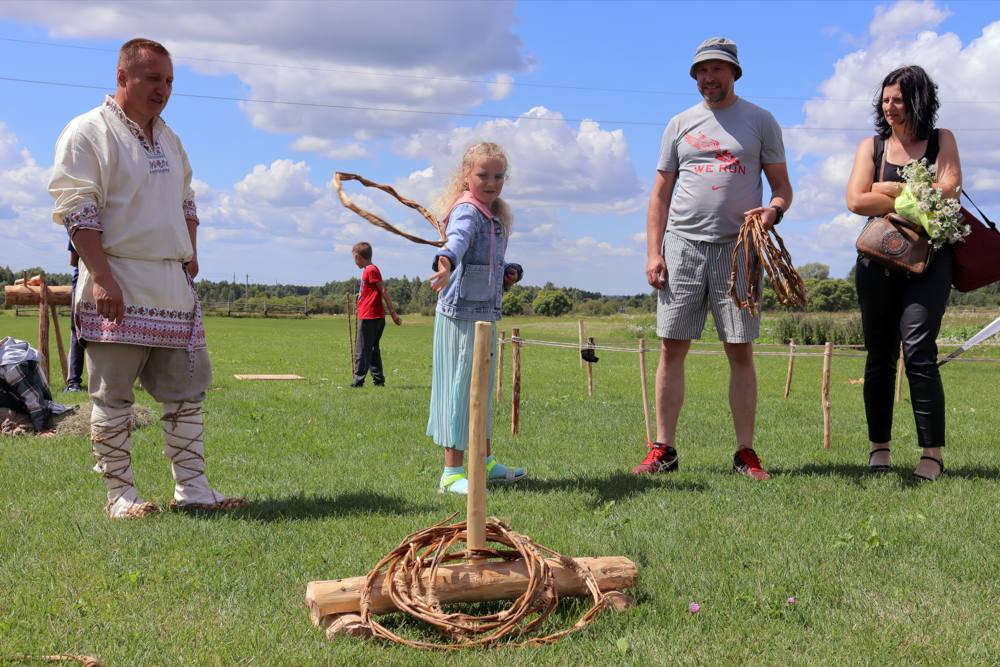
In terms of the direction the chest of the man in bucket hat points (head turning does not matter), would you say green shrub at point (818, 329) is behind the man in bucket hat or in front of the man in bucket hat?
behind

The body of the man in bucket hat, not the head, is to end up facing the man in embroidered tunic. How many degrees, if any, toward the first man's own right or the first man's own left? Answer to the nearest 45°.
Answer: approximately 45° to the first man's own right

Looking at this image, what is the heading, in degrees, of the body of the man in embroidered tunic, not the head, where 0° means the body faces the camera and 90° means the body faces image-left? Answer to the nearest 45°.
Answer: approximately 315°

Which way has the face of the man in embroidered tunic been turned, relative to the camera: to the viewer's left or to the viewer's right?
to the viewer's right

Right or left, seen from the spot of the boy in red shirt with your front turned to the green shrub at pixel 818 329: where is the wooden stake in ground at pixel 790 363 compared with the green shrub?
right

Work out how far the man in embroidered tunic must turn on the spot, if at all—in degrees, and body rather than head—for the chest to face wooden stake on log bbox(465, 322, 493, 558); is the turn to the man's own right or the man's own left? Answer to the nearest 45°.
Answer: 0° — they already face it

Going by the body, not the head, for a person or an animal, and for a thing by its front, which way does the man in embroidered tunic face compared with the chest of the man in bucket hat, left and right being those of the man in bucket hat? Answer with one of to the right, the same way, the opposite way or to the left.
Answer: to the left

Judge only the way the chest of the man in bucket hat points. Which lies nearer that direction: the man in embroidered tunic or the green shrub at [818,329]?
the man in embroidered tunic

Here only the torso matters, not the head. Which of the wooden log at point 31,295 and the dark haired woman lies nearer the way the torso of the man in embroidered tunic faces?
the dark haired woman

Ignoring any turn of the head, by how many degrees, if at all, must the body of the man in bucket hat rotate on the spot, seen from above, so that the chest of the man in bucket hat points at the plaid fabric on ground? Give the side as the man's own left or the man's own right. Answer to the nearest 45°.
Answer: approximately 90° to the man's own right

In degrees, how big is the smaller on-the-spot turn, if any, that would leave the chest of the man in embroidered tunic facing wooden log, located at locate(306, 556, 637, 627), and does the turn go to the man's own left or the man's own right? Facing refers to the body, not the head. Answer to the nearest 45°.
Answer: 0° — they already face it

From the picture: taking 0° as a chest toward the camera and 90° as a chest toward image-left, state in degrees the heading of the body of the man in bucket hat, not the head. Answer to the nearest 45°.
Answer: approximately 0°
